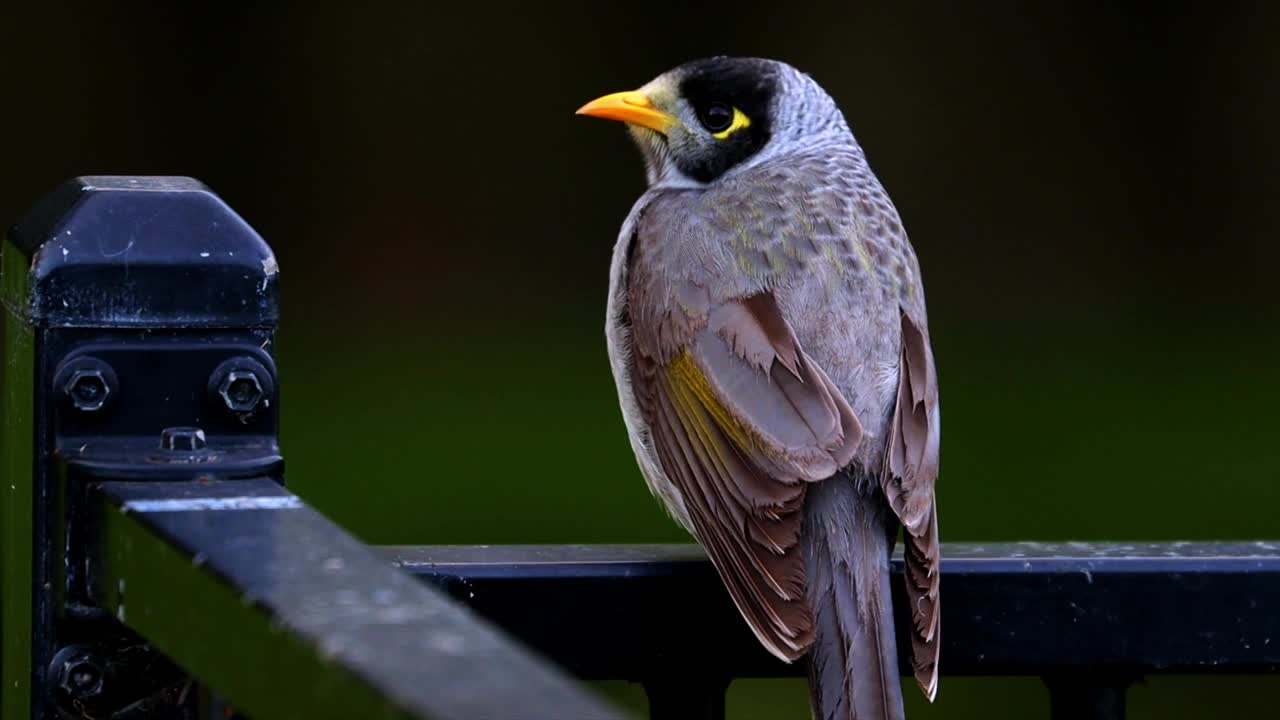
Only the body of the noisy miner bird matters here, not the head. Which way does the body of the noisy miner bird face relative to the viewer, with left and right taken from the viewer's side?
facing away from the viewer and to the left of the viewer
